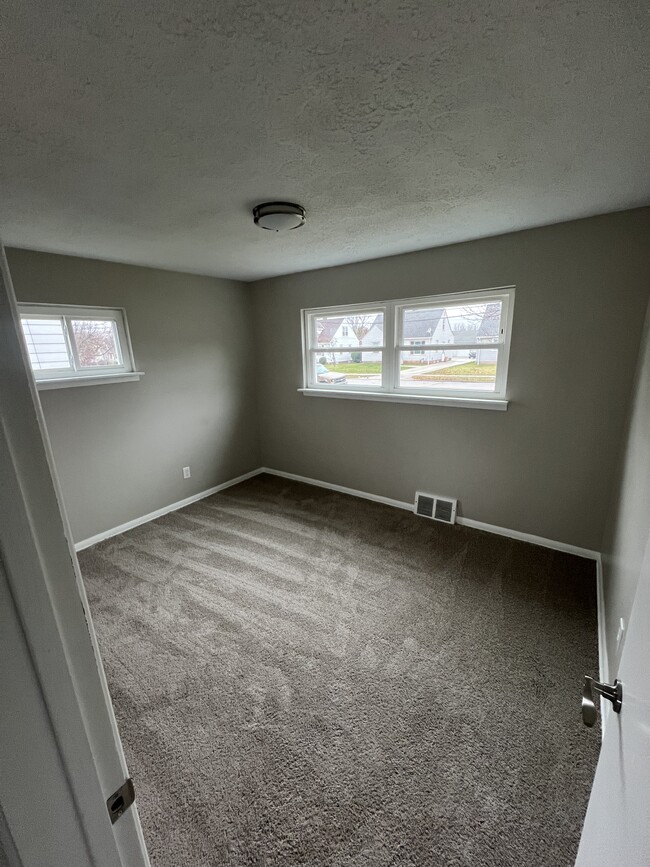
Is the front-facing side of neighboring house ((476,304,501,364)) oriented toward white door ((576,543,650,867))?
yes

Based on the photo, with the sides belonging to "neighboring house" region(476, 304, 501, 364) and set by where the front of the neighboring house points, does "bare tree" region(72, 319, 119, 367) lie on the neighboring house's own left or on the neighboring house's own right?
on the neighboring house's own right

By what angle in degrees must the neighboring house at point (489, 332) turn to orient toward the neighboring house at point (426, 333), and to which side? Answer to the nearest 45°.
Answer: approximately 90° to its right

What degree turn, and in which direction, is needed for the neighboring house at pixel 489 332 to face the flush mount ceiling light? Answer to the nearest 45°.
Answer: approximately 45° to its right

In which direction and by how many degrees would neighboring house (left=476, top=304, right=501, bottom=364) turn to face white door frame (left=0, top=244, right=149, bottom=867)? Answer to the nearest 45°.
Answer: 0° — it already faces it

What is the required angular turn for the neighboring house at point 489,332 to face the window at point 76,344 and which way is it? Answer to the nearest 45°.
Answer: approximately 45° to its right
